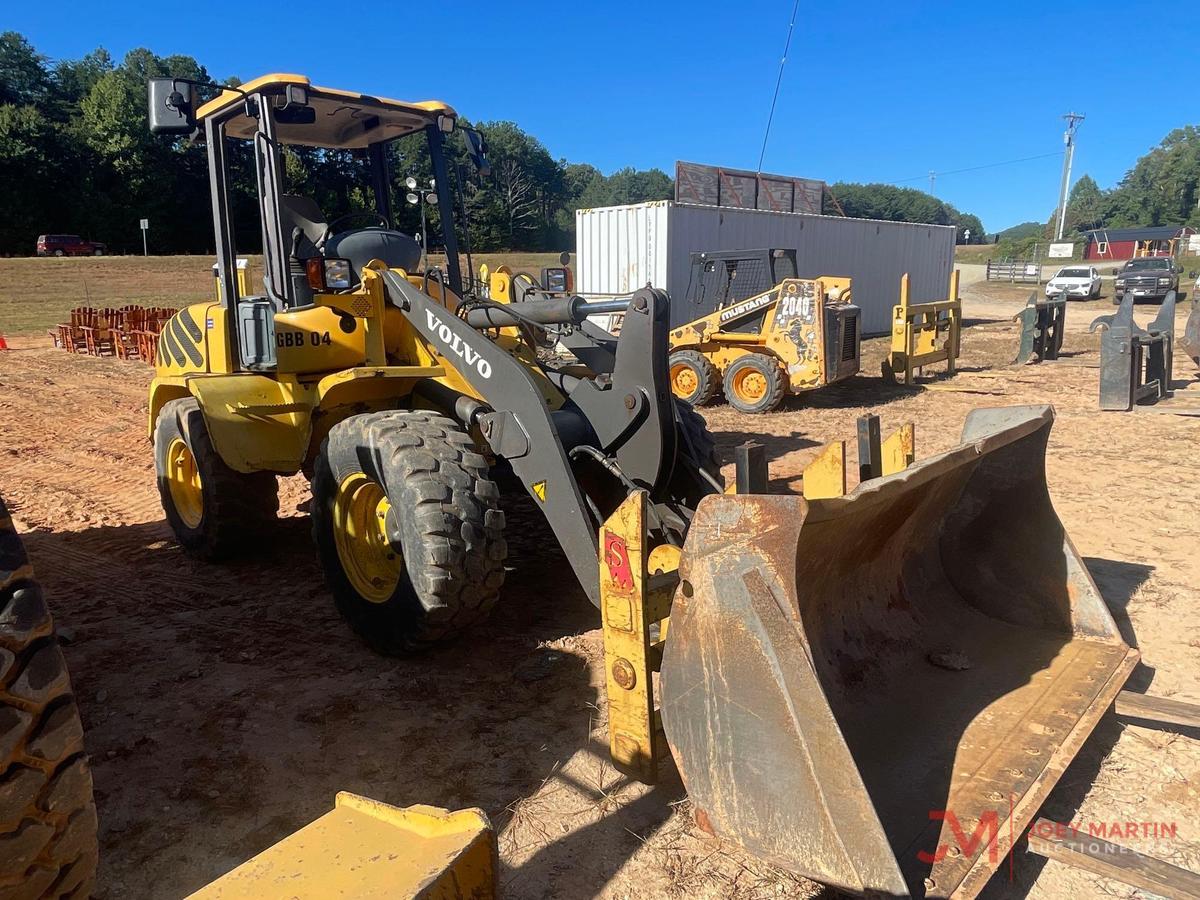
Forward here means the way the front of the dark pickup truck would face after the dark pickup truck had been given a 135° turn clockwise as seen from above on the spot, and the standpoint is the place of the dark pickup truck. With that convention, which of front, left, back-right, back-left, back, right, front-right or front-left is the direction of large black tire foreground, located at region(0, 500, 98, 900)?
back-left

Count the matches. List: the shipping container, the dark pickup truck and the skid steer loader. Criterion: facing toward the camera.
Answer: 1

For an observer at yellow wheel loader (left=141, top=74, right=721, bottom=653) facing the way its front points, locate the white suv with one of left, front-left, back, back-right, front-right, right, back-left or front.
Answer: left

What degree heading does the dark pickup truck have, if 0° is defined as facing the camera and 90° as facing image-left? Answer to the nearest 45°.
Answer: approximately 0°

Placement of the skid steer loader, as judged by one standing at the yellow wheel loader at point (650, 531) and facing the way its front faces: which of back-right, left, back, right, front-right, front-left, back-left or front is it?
back-left

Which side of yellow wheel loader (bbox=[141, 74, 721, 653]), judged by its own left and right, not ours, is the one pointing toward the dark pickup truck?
left

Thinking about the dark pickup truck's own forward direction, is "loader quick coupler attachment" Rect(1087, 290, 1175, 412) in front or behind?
in front

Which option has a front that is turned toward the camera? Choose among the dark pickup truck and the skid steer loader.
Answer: the dark pickup truck

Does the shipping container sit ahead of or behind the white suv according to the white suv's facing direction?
ahead

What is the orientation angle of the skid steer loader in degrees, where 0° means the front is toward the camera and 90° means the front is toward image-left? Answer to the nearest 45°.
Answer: approximately 135°

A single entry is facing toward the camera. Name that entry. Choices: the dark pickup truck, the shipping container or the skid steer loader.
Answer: the dark pickup truck

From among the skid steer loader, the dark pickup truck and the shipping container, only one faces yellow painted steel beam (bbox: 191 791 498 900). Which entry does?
the dark pickup truck

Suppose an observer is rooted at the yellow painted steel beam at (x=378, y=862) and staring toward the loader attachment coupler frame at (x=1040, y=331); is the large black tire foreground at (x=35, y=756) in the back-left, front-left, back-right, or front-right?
back-left

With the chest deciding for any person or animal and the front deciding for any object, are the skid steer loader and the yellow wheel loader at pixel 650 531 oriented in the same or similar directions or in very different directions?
very different directions

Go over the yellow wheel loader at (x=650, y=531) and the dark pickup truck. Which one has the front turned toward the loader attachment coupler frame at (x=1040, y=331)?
the dark pickup truck
